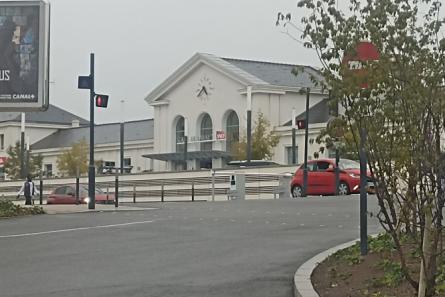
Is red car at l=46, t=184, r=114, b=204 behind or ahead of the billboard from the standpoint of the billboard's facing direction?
behind
